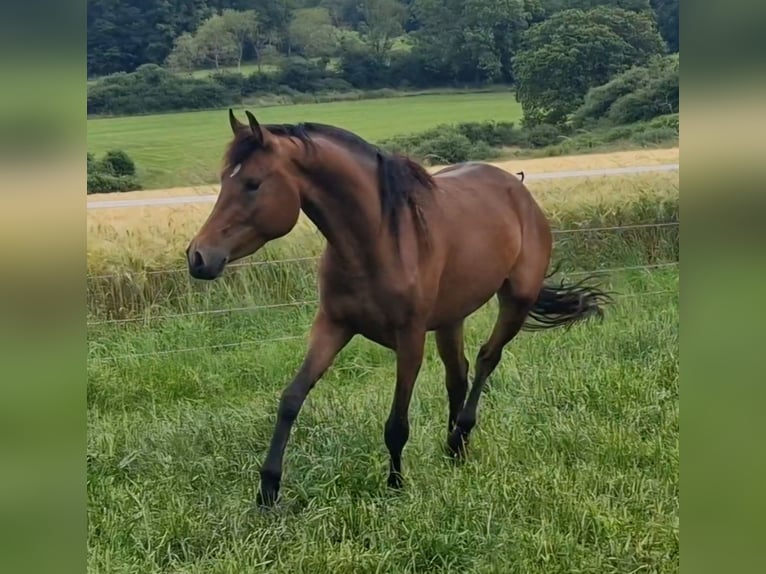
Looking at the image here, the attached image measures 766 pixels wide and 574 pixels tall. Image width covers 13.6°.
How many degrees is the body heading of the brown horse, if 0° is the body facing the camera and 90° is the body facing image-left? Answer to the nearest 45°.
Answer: approximately 45°
